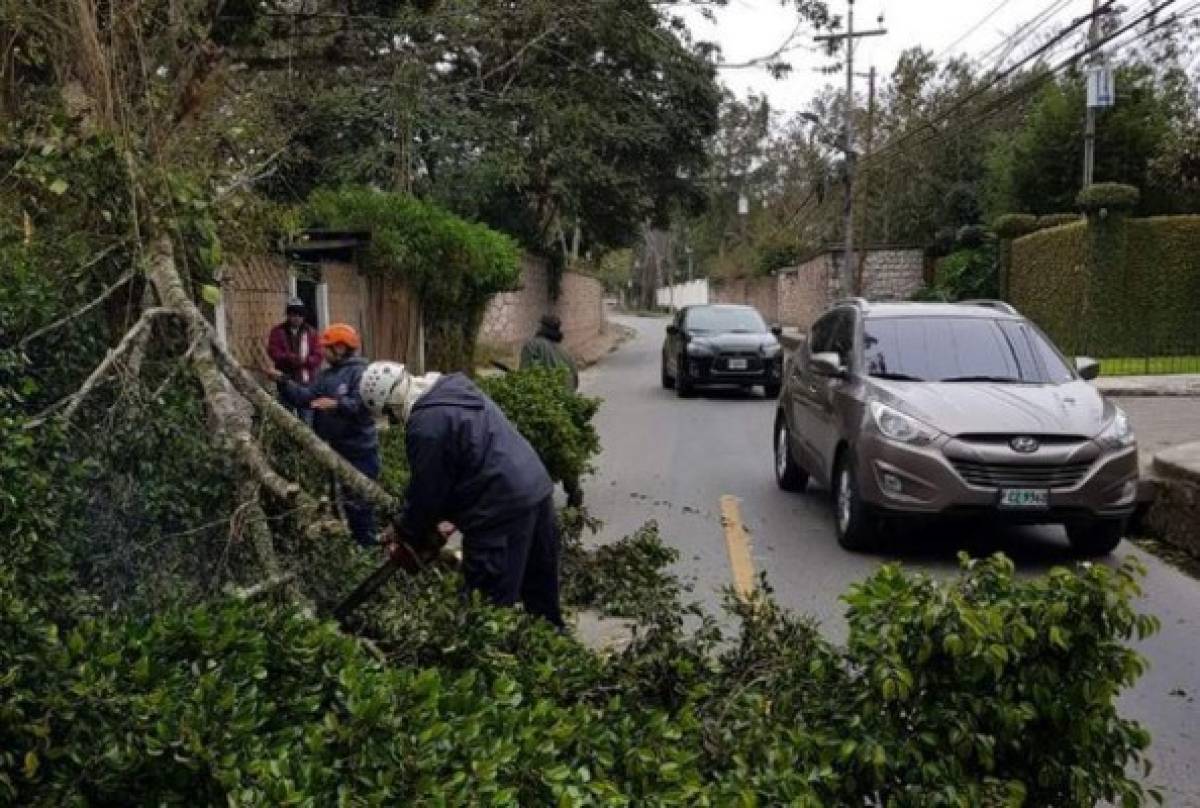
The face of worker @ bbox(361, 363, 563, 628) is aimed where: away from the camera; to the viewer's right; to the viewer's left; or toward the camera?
to the viewer's left

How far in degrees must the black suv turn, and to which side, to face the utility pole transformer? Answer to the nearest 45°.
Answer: approximately 135° to its left

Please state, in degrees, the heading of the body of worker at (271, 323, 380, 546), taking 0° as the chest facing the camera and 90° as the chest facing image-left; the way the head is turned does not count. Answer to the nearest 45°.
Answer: approximately 90°

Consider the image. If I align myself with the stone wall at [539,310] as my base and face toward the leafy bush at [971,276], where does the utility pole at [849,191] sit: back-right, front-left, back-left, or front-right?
front-left

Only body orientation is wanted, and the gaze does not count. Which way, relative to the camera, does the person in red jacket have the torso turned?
toward the camera

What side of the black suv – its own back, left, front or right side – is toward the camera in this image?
front

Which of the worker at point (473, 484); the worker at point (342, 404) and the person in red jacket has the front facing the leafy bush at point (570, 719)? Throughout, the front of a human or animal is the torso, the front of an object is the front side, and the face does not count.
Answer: the person in red jacket

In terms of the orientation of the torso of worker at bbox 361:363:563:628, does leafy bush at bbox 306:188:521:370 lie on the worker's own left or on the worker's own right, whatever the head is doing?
on the worker's own right

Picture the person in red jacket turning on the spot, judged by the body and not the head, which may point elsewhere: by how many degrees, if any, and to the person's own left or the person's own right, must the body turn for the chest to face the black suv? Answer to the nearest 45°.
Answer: approximately 135° to the person's own left

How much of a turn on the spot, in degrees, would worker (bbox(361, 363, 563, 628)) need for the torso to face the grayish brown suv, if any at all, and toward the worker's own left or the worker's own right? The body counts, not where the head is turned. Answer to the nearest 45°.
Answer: approximately 135° to the worker's own right

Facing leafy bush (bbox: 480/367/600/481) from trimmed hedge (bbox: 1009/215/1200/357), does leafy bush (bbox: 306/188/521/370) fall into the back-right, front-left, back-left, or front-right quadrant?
front-right
